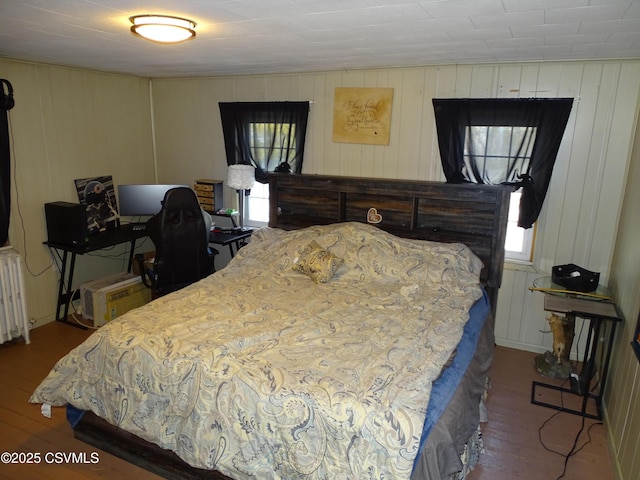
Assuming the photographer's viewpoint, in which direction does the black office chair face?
facing away from the viewer and to the left of the viewer

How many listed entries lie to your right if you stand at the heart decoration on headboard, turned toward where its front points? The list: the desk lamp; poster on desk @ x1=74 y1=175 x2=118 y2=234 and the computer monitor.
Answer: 3

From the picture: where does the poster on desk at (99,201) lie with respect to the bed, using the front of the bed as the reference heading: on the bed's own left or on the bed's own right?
on the bed's own right

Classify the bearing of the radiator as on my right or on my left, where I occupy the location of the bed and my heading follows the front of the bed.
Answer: on my right

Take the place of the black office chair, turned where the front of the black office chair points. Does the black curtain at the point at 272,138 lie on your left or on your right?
on your right

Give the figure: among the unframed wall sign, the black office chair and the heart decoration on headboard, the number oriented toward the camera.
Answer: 2

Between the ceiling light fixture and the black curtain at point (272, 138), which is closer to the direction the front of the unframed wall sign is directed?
the ceiling light fixture

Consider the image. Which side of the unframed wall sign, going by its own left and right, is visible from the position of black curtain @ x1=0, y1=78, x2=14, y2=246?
right

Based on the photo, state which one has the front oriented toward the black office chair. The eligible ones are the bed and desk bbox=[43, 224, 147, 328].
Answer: the desk

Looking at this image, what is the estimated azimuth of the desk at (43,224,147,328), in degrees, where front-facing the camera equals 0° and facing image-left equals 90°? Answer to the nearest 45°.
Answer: approximately 315°
